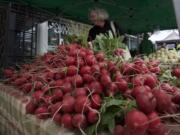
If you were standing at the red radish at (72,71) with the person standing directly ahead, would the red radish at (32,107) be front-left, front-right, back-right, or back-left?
back-left

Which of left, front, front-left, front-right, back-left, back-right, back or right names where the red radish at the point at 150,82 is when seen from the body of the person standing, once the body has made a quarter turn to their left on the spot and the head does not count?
front-right

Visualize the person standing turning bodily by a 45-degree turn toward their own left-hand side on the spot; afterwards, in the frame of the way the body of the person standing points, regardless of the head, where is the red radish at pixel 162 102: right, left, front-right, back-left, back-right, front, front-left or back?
front

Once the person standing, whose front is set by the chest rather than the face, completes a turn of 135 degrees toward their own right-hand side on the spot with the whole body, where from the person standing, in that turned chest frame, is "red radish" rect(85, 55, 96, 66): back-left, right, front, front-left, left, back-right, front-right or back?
back

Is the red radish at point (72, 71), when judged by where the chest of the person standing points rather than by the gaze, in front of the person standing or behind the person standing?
in front

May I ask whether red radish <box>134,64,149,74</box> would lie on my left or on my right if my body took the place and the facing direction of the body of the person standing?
on my left

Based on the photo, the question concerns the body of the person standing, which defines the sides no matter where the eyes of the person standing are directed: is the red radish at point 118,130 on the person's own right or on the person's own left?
on the person's own left

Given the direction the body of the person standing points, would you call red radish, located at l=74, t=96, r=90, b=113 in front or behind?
in front

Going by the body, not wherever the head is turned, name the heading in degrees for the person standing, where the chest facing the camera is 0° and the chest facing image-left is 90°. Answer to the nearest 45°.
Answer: approximately 45°

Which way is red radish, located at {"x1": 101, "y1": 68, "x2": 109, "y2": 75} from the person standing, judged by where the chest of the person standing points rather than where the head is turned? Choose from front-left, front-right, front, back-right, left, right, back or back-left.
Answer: front-left

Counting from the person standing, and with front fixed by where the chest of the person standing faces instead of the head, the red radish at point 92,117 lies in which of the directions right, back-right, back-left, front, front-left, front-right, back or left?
front-left

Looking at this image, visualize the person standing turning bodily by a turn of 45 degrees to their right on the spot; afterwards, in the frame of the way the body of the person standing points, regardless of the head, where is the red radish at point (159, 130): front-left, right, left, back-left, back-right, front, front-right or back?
left
